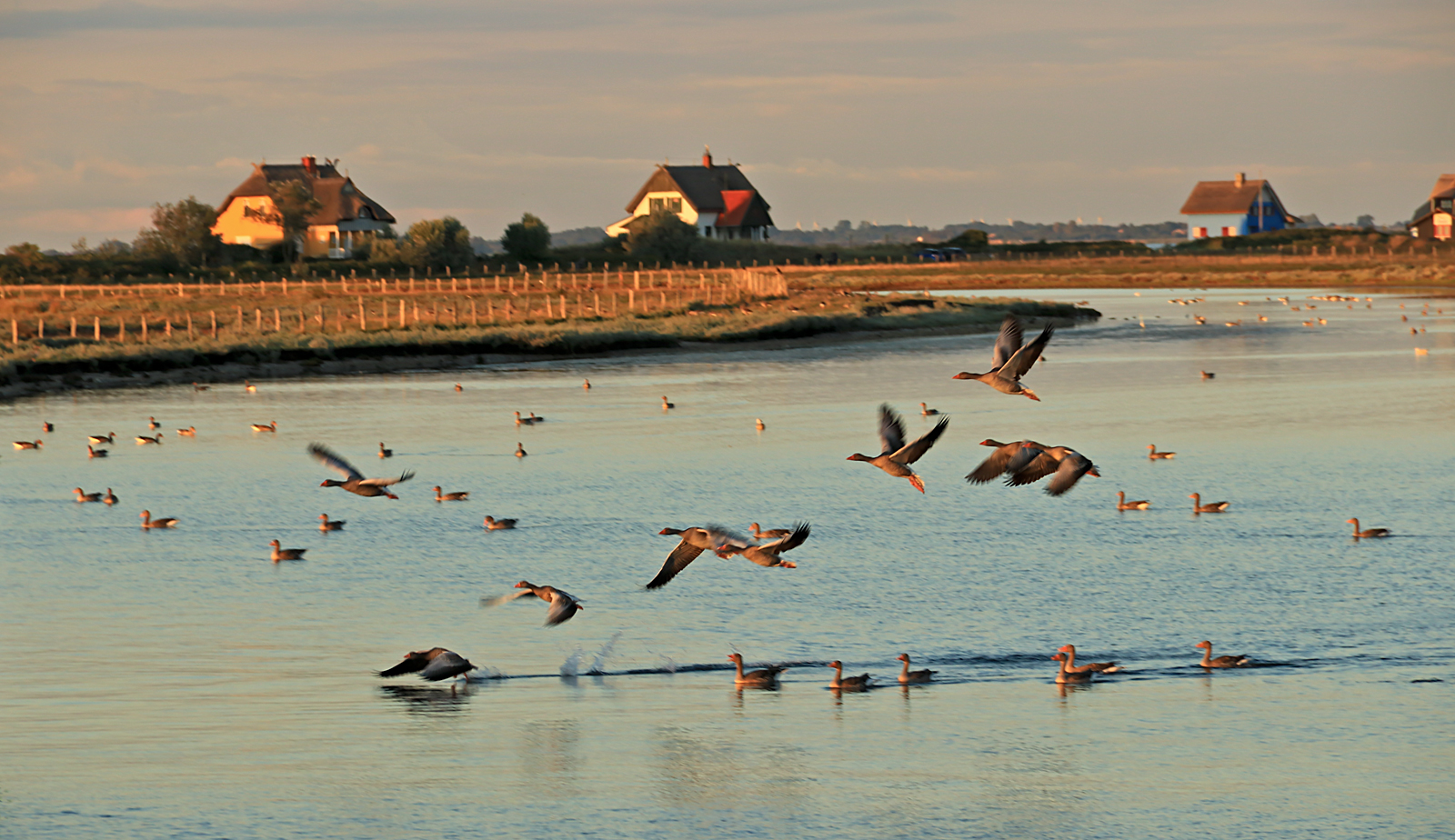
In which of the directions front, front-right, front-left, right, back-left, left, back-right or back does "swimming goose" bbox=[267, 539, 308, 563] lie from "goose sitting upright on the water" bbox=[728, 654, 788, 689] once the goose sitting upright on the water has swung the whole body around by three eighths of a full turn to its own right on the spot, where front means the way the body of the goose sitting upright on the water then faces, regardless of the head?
left

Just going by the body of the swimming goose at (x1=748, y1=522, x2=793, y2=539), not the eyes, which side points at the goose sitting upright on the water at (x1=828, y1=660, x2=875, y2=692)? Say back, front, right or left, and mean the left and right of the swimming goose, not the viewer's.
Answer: left

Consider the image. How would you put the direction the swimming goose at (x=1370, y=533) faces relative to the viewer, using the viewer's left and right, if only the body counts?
facing to the left of the viewer

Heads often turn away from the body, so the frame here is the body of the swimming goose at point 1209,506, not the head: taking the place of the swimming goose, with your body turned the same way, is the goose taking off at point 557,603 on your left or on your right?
on your left

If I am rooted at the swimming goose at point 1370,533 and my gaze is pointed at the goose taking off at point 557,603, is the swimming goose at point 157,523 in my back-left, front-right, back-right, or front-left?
front-right

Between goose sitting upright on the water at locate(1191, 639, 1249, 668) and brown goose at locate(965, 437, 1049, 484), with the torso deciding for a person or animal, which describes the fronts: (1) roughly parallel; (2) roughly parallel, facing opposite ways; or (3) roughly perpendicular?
roughly parallel

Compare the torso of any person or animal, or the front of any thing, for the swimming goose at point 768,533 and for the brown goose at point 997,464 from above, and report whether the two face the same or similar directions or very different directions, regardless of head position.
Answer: same or similar directions

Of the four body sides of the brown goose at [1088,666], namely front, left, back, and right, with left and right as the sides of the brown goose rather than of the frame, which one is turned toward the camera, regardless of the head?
left

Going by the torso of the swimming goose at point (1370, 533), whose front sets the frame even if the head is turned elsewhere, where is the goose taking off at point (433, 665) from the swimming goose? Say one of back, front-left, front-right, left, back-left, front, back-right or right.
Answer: front-left

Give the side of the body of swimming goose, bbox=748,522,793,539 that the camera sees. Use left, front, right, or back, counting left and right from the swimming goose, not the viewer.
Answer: left

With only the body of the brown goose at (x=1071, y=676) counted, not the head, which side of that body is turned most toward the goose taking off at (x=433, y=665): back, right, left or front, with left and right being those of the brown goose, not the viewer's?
front

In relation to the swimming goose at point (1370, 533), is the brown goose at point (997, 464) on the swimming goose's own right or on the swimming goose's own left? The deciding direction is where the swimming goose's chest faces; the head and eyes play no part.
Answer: on the swimming goose's own left

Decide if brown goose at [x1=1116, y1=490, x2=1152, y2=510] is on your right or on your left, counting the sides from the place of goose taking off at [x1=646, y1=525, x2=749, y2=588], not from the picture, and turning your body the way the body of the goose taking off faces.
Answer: on your right

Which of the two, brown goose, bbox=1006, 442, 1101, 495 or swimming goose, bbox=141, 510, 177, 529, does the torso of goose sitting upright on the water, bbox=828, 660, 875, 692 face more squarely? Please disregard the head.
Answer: the swimming goose

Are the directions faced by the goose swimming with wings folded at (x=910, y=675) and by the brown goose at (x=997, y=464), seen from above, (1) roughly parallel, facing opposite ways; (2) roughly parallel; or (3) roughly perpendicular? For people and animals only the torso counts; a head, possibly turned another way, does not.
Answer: roughly parallel
